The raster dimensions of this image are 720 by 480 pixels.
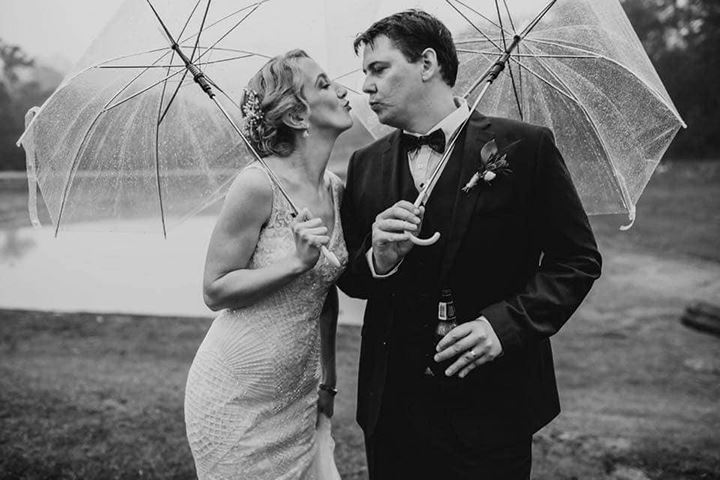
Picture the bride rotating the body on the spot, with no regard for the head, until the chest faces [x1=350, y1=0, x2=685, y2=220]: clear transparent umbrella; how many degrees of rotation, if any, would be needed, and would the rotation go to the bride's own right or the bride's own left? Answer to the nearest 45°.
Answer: approximately 45° to the bride's own left

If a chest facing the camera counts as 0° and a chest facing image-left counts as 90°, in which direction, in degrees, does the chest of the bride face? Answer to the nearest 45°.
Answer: approximately 315°

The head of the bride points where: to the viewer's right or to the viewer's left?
to the viewer's right

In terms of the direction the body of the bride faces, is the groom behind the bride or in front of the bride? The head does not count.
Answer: in front

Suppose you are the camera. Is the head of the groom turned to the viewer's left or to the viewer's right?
to the viewer's left
